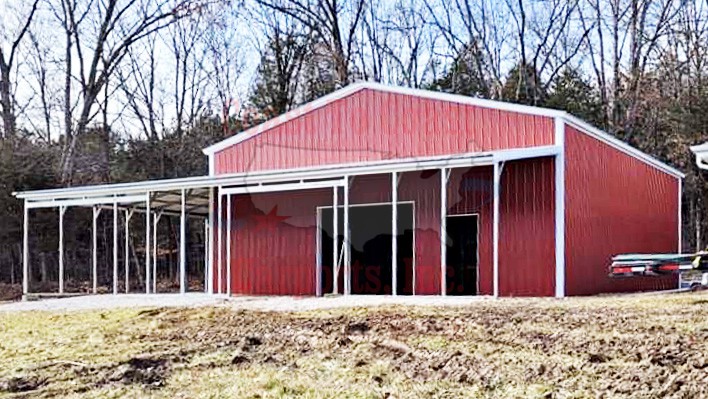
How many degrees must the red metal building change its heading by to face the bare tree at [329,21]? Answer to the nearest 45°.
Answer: approximately 135° to its right

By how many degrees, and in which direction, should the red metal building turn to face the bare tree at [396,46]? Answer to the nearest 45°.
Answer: approximately 135° to its right

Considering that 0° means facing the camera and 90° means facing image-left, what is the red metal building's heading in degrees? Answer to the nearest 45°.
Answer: approximately 45°

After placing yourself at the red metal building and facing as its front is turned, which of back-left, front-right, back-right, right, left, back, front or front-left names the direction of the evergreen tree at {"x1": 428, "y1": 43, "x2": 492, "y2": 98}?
back-right

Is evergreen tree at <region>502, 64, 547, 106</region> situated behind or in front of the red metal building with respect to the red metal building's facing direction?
behind

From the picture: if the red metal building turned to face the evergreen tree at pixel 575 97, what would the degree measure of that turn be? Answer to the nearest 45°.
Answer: approximately 135° to its right
